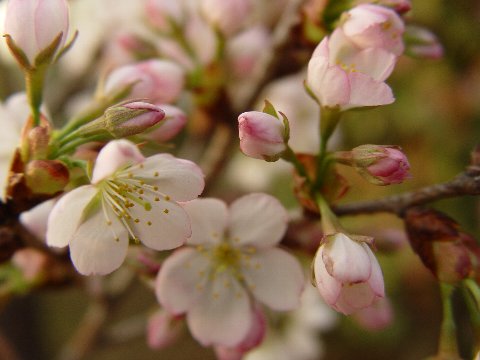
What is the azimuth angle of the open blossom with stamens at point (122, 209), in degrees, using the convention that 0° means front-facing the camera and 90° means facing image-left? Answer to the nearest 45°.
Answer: approximately 315°

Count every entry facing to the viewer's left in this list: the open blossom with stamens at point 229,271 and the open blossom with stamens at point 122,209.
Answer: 0

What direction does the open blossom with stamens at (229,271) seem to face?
toward the camera
